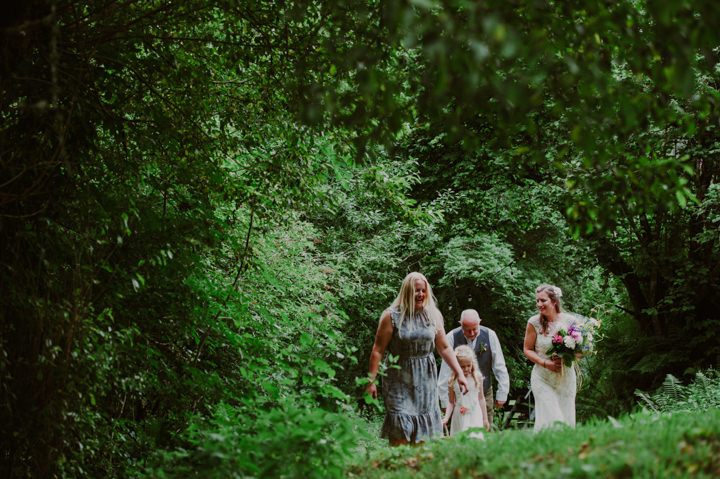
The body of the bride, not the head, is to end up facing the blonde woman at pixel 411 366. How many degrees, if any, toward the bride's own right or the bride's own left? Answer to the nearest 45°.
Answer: approximately 45° to the bride's own right

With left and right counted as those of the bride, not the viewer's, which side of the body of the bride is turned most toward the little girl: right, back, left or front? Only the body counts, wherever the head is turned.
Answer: right

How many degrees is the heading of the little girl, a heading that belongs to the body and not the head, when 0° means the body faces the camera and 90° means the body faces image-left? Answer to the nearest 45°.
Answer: approximately 0°

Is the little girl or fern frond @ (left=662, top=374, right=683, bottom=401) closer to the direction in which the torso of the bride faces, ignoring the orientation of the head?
the little girl

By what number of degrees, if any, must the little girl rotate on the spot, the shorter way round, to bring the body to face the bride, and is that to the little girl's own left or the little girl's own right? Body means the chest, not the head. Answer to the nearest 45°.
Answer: approximately 90° to the little girl's own left

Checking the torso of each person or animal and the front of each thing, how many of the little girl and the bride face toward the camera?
2

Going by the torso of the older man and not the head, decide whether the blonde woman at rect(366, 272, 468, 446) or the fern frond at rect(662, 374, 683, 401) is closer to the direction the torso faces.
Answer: the blonde woman
